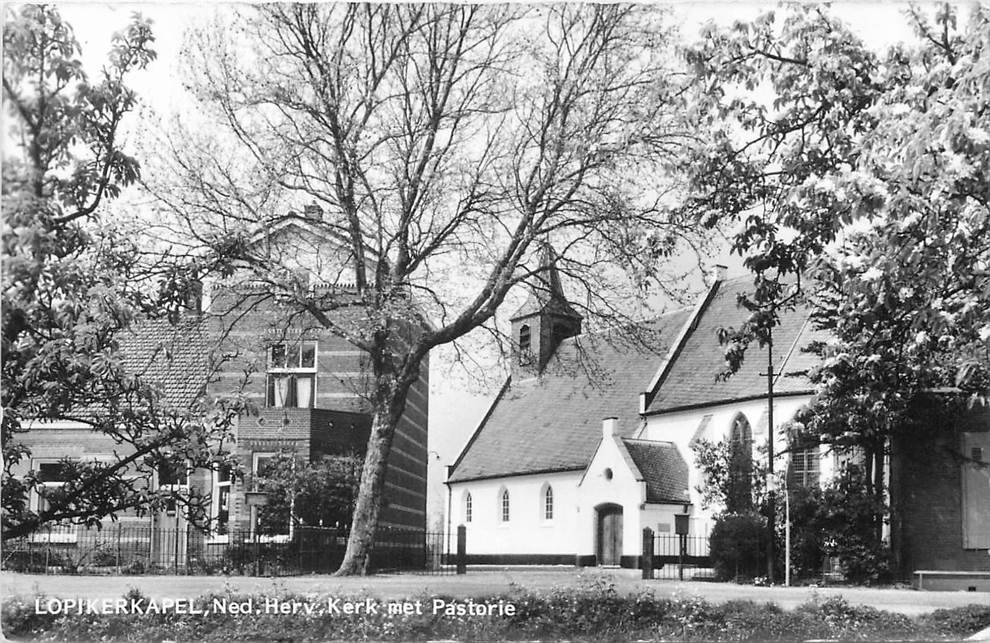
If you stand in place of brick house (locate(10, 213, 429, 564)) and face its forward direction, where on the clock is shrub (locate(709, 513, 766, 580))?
The shrub is roughly at 9 o'clock from the brick house.

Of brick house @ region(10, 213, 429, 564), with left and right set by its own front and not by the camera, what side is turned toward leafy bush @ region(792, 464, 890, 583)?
left

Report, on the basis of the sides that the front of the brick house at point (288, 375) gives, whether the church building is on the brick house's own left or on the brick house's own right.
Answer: on the brick house's own left

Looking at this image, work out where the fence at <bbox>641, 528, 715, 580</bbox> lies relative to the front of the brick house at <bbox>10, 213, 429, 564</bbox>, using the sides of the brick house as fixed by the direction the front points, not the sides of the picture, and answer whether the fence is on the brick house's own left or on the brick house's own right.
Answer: on the brick house's own left

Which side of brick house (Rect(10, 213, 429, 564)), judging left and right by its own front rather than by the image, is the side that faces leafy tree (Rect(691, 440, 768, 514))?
left

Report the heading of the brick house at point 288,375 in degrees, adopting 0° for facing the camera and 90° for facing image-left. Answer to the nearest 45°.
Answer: approximately 0°
